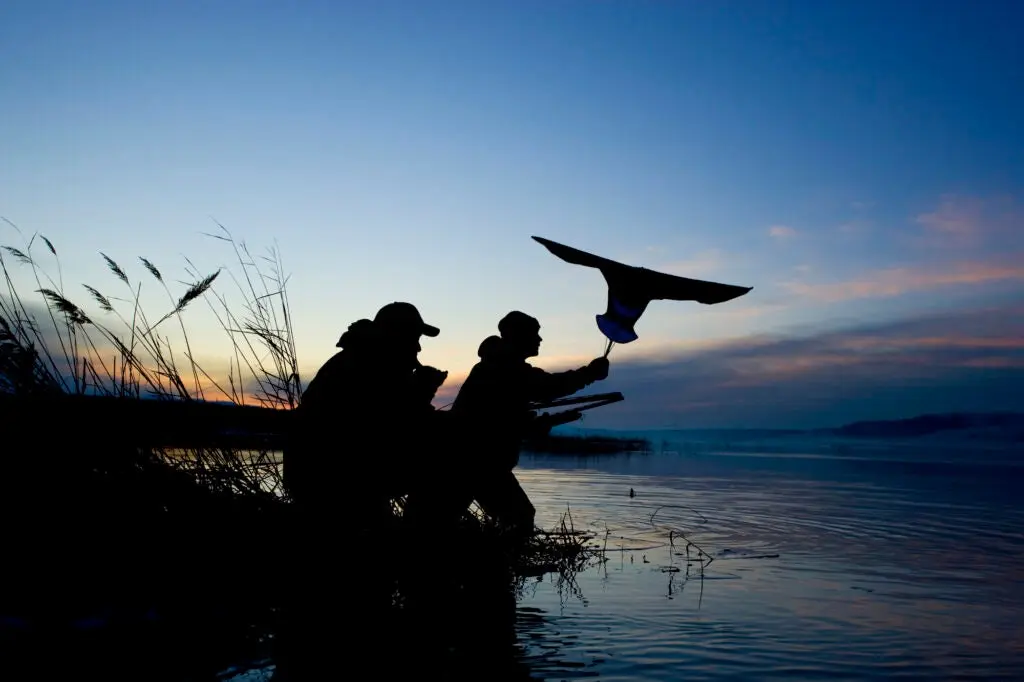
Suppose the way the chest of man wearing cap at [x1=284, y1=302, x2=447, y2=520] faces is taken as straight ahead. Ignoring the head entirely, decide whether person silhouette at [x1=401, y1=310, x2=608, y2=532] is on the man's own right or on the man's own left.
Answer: on the man's own left

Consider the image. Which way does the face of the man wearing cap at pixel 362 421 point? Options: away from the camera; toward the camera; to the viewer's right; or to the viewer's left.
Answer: to the viewer's right

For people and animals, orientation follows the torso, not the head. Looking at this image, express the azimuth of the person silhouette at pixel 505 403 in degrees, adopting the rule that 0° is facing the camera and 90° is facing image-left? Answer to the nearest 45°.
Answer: approximately 270°

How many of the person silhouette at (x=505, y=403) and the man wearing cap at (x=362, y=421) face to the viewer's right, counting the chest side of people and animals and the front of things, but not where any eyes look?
2

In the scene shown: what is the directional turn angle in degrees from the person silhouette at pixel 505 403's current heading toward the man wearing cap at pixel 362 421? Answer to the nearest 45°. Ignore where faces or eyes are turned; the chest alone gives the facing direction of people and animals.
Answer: approximately 135° to its right

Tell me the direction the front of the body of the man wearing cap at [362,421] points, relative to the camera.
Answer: to the viewer's right
